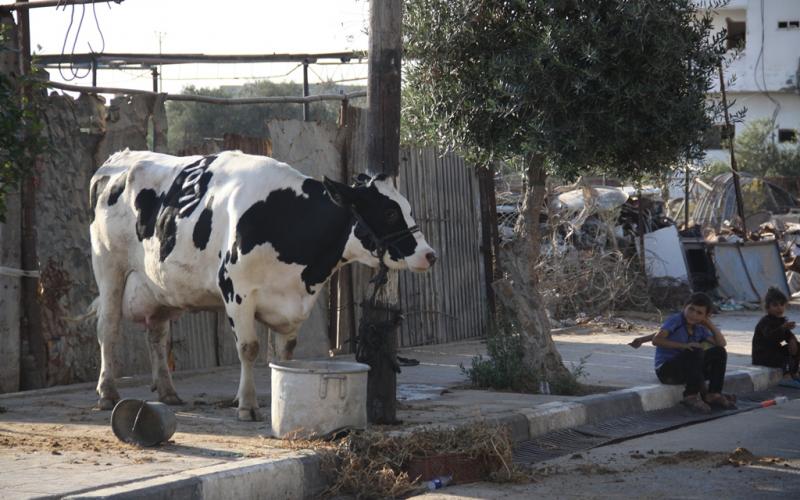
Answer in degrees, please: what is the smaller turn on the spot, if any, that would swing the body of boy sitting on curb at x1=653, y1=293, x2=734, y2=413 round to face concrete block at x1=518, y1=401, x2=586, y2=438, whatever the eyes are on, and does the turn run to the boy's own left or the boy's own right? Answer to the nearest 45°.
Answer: approximately 90° to the boy's own right

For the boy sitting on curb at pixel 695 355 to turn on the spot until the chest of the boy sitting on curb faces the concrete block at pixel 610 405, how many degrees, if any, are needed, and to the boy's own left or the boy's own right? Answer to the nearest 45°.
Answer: approximately 90° to the boy's own right

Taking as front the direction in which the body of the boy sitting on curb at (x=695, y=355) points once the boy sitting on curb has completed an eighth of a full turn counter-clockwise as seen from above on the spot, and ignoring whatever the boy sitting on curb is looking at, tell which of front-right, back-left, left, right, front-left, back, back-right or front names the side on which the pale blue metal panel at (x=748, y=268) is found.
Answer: left

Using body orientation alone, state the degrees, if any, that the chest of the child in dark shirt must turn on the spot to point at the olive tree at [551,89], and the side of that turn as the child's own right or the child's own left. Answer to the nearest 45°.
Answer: approximately 90° to the child's own right

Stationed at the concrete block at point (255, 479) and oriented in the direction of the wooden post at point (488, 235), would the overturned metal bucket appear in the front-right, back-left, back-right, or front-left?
front-left

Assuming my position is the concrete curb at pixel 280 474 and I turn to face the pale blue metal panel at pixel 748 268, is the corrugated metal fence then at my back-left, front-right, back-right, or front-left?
front-left

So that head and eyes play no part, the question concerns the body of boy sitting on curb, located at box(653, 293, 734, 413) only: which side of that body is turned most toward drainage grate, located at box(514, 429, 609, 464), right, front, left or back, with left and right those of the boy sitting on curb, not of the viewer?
right

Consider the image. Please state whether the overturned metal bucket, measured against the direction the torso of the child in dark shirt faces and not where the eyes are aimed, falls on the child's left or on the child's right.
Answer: on the child's right

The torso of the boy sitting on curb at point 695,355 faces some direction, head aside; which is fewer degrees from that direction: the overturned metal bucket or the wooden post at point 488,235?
the overturned metal bucket

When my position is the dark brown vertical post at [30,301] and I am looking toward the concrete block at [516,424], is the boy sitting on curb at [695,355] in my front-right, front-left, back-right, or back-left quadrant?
front-left

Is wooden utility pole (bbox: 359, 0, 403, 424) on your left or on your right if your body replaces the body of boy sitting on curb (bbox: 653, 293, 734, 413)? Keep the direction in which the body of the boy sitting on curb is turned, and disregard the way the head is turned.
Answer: on your right
